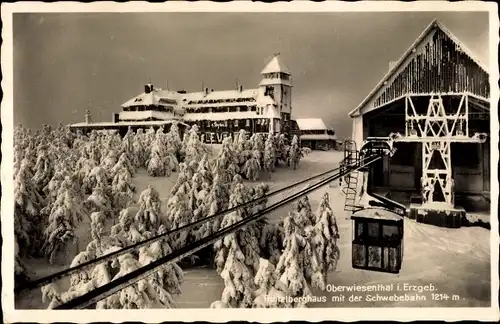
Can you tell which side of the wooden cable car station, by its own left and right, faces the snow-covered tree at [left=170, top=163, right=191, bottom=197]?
right

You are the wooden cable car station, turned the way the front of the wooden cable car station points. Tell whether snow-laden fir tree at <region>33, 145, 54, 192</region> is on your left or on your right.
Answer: on your right

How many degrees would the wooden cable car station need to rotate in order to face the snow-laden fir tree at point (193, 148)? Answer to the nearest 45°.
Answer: approximately 90° to its right

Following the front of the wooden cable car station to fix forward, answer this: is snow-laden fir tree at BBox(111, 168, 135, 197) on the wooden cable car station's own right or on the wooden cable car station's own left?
on the wooden cable car station's own right

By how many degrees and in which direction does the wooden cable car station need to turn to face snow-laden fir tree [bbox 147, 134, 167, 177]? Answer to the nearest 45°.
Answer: approximately 90° to its right

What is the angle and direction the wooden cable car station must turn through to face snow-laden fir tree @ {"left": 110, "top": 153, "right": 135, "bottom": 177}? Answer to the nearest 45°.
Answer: approximately 90° to its right

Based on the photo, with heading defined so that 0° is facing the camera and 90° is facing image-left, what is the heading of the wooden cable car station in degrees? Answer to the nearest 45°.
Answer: approximately 0°
